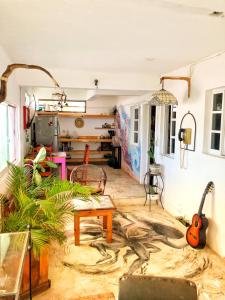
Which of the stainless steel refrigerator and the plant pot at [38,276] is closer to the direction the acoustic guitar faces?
the plant pot

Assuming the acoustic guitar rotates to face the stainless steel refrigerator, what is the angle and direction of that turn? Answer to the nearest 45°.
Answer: approximately 90° to its right

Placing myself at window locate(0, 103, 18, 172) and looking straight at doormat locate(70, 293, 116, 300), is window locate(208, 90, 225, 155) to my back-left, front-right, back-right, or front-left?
front-left

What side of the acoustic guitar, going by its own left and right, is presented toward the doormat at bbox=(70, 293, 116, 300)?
front

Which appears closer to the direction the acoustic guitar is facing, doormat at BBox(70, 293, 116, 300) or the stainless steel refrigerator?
the doormat

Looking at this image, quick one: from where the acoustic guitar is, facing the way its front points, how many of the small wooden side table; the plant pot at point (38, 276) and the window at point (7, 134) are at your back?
0

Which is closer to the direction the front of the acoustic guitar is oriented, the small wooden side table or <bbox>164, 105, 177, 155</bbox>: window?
the small wooden side table

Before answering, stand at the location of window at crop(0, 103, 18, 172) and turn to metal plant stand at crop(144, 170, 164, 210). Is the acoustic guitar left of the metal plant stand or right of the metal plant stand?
right

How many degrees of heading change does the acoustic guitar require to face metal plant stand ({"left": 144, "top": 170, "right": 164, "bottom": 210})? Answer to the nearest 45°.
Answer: approximately 90° to its right

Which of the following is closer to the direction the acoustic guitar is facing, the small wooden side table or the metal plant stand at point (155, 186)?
the small wooden side table

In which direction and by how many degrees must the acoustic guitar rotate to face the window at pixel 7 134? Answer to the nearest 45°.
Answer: approximately 45° to its right

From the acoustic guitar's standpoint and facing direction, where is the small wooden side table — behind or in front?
in front

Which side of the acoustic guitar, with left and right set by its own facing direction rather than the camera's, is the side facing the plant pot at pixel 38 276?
front

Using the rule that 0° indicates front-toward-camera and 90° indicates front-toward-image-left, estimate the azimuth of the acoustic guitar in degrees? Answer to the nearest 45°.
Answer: approximately 45°

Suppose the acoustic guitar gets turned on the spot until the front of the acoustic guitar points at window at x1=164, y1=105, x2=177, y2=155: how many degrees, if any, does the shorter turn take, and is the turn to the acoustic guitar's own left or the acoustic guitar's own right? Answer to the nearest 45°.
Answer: approximately 135° to the acoustic guitar's own right

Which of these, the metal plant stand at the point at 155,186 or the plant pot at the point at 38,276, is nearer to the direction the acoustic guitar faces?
the plant pot
